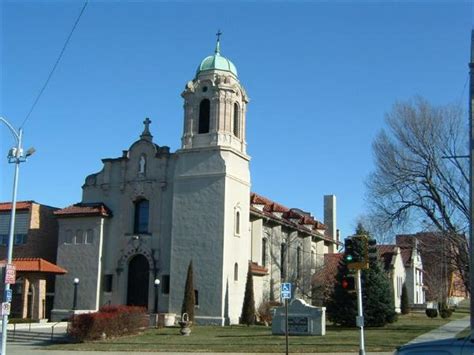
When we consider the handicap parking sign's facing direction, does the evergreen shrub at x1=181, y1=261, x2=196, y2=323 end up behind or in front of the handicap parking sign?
behind

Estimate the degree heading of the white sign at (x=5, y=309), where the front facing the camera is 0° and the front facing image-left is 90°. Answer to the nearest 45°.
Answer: approximately 0°

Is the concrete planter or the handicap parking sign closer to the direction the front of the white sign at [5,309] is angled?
the handicap parking sign

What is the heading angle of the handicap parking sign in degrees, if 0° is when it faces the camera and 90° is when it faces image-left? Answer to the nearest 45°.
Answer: approximately 0°

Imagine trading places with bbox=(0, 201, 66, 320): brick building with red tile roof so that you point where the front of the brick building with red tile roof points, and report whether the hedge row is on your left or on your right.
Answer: on your left

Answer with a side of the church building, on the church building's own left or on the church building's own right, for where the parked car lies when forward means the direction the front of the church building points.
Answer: on the church building's own left
